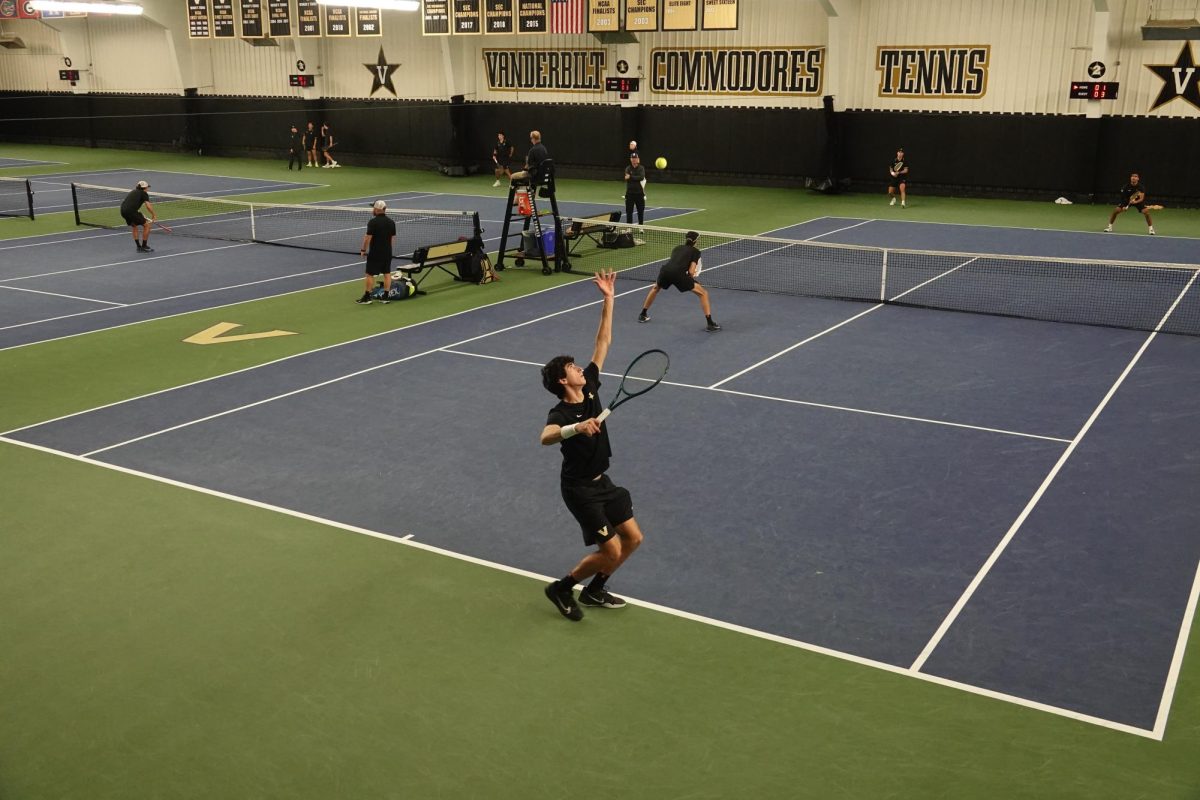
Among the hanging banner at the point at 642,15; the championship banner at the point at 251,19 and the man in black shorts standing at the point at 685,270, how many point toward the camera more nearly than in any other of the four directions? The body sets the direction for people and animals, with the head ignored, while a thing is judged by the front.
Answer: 2

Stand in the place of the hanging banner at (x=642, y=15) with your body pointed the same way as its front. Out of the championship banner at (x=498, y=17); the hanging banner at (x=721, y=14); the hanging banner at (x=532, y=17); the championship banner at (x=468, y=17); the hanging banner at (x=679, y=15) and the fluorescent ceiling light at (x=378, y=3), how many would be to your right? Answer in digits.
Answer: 4

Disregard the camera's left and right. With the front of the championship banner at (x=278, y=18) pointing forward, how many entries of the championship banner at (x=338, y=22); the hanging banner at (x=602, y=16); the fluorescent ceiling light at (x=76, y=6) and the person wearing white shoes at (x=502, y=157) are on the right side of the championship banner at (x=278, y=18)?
1

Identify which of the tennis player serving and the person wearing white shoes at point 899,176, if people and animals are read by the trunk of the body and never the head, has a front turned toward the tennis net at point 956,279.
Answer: the person wearing white shoes

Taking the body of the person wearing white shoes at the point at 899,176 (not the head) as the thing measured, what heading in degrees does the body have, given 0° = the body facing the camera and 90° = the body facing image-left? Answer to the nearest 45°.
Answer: approximately 0°

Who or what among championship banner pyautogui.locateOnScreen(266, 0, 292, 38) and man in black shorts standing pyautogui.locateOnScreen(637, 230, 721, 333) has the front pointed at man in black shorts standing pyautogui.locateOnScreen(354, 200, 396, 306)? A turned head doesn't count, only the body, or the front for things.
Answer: the championship banner

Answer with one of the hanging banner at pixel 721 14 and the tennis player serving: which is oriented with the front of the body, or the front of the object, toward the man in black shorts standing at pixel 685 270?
the hanging banner

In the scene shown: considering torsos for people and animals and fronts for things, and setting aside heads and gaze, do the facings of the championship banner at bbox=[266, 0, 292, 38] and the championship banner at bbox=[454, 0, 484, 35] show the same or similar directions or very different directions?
same or similar directions

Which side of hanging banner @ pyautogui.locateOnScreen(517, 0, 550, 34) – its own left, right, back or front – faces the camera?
front

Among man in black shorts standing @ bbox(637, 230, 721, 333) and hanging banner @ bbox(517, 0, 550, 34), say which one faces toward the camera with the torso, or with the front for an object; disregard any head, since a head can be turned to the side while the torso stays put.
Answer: the hanging banner

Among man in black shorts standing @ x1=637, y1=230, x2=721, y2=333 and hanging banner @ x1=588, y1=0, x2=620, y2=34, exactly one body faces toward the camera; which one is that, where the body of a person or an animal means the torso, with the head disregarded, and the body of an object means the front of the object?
the hanging banner

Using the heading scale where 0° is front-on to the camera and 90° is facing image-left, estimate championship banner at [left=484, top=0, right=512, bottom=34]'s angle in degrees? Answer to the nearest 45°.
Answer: approximately 0°

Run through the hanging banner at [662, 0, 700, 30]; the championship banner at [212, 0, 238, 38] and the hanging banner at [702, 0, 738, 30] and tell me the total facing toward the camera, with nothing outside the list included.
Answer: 3

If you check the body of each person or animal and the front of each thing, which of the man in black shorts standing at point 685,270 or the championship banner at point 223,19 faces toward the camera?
the championship banner

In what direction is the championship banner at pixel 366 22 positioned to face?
toward the camera

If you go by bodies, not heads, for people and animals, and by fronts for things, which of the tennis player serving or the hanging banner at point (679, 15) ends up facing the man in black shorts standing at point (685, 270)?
the hanging banner

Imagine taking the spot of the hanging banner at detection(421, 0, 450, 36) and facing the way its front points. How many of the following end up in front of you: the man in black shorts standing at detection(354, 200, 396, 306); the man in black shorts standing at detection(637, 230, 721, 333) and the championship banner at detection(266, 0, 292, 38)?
2

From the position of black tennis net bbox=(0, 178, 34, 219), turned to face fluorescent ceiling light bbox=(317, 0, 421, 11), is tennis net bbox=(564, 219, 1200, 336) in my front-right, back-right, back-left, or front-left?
front-right

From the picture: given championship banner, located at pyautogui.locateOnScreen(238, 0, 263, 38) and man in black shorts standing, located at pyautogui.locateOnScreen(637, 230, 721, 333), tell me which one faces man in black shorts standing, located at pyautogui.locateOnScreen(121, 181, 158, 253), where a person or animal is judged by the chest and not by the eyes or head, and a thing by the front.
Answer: the championship banner
